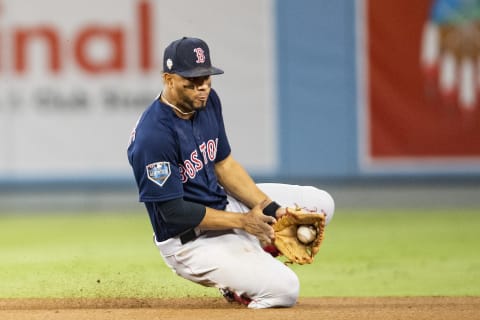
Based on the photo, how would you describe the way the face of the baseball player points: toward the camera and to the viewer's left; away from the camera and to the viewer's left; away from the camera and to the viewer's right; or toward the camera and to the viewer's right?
toward the camera and to the viewer's right

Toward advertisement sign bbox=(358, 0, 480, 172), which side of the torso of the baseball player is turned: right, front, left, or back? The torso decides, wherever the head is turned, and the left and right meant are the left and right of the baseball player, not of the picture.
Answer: left

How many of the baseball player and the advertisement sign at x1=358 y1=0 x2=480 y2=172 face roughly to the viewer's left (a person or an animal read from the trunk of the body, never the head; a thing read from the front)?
0

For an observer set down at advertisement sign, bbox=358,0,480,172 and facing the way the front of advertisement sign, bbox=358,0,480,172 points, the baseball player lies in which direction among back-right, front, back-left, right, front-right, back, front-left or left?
front

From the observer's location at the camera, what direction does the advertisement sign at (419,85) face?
facing the viewer
